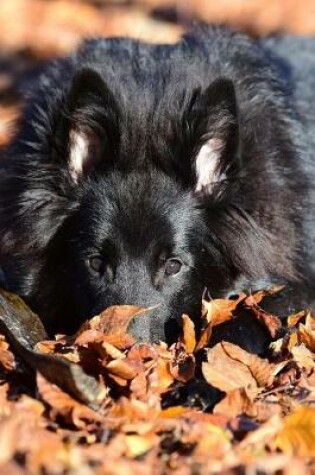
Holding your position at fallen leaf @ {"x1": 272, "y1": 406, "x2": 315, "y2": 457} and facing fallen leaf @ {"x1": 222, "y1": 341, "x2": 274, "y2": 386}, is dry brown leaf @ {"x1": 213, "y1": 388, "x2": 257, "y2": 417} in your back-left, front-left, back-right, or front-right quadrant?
front-left

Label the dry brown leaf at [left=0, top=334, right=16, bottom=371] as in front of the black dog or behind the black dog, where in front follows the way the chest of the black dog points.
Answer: in front

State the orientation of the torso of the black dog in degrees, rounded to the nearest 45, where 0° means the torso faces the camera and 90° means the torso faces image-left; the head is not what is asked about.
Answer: approximately 0°

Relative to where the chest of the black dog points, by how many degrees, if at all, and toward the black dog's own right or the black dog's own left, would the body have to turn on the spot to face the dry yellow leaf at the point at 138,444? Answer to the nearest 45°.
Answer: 0° — it already faces it

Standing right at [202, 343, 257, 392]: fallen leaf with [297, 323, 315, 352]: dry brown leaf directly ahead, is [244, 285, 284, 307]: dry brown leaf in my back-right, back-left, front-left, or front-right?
front-left

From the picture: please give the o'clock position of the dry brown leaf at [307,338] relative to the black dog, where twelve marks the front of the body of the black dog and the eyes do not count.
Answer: The dry brown leaf is roughly at 10 o'clock from the black dog.

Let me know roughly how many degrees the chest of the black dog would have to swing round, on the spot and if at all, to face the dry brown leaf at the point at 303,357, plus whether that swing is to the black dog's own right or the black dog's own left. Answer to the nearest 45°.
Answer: approximately 45° to the black dog's own left

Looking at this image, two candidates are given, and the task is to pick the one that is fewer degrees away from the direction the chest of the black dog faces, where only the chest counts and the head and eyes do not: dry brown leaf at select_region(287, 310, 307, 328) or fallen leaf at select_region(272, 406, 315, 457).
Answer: the fallen leaf

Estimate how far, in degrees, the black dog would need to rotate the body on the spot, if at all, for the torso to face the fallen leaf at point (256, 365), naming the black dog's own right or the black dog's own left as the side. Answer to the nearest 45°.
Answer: approximately 45° to the black dog's own left

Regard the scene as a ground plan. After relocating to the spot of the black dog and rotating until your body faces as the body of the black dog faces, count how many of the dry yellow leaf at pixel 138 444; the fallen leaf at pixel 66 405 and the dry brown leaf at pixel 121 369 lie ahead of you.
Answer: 3

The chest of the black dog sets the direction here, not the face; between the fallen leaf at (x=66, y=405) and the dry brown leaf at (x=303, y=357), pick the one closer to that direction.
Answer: the fallen leaf
